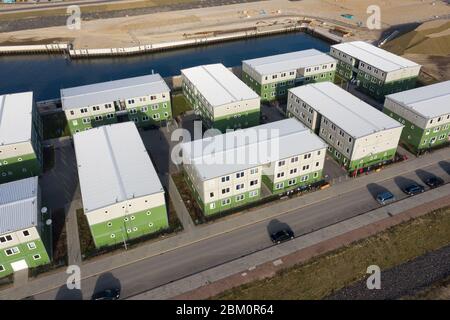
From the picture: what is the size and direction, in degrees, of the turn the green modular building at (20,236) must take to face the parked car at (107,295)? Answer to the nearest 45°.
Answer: approximately 45° to its left

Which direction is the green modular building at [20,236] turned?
toward the camera
